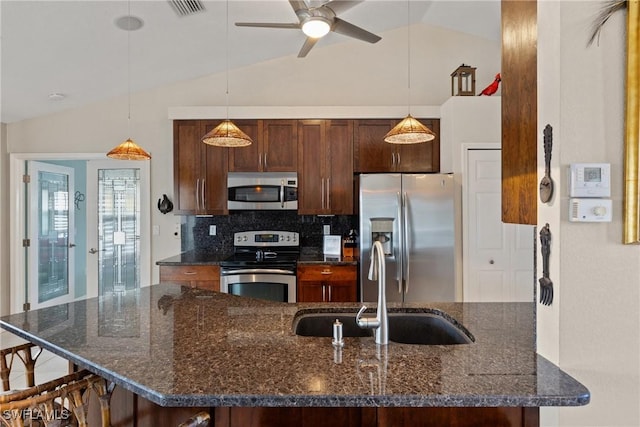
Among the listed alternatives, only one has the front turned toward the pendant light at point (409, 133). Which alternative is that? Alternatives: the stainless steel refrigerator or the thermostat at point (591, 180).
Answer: the stainless steel refrigerator

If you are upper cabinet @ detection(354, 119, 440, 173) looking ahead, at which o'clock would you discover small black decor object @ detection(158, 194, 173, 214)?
The small black decor object is roughly at 3 o'clock from the upper cabinet.

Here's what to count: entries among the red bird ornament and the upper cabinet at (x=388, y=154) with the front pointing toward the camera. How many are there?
1

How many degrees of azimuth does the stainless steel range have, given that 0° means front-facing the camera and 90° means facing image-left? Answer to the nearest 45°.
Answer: approximately 0°
